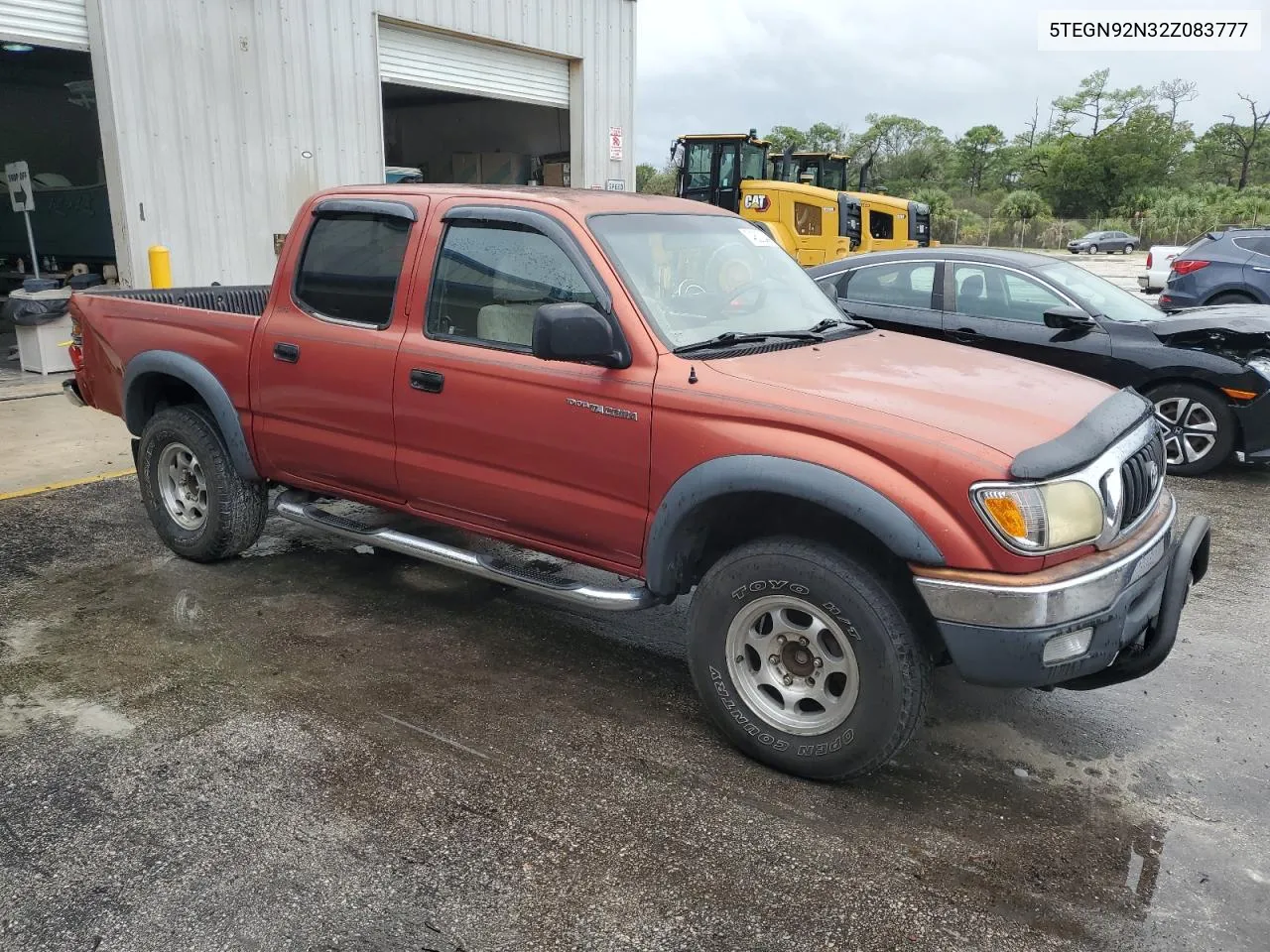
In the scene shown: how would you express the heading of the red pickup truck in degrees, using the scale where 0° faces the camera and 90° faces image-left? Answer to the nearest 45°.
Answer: approximately 315°

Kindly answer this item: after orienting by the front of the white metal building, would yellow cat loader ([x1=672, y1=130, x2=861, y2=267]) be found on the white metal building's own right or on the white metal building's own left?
on the white metal building's own left

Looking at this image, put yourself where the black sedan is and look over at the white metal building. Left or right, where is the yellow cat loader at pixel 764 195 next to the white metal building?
right

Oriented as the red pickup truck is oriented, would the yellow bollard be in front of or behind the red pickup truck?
behind

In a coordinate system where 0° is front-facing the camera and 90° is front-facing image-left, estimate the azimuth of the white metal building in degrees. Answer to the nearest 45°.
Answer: approximately 315°

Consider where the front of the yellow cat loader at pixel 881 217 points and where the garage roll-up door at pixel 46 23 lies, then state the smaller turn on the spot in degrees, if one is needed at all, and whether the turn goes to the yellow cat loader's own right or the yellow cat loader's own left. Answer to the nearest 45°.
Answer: approximately 45° to the yellow cat loader's own left

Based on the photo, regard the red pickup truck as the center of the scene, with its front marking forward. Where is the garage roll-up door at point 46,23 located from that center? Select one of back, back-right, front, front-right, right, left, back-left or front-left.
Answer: back

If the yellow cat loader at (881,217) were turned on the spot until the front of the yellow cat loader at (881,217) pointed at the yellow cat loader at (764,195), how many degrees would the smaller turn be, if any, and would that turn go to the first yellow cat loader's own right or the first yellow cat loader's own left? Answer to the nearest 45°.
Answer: approximately 45° to the first yellow cat loader's own left

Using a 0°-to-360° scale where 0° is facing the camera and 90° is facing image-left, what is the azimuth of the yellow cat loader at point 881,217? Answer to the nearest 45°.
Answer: approximately 90°

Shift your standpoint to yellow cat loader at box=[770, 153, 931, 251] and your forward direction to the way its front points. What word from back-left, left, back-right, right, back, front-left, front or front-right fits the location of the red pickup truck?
left

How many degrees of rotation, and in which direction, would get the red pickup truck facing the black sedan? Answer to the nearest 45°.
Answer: approximately 90° to its left

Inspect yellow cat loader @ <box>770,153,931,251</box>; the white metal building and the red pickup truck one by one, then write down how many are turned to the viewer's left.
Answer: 1
